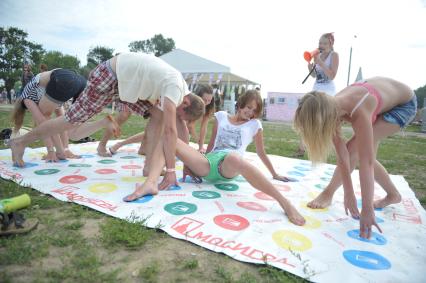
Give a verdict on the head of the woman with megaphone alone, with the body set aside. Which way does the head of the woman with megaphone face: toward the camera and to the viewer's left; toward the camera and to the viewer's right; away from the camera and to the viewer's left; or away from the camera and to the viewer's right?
toward the camera and to the viewer's left

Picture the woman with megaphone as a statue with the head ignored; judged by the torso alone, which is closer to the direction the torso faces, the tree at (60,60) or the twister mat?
the twister mat

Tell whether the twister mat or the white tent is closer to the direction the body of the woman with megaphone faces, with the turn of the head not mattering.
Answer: the twister mat

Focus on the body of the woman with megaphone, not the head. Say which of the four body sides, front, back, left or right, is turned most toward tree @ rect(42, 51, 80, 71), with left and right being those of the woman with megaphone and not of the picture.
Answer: right

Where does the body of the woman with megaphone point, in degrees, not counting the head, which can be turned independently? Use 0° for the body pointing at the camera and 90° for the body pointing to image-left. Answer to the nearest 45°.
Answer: approximately 45°

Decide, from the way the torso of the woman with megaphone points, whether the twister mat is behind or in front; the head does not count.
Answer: in front

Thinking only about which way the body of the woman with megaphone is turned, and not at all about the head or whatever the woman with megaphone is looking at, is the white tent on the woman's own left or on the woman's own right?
on the woman's own right
